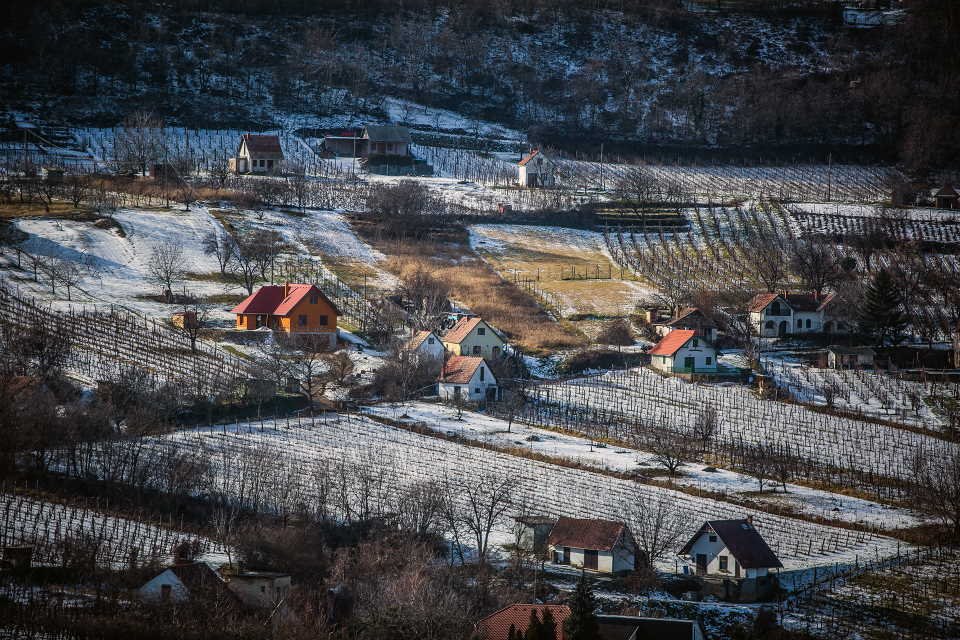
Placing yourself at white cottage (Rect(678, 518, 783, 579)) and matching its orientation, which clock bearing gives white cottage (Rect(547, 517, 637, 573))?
white cottage (Rect(547, 517, 637, 573)) is roughly at 1 o'clock from white cottage (Rect(678, 518, 783, 579)).

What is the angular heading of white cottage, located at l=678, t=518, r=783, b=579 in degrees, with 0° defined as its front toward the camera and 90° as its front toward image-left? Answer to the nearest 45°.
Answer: approximately 45°
